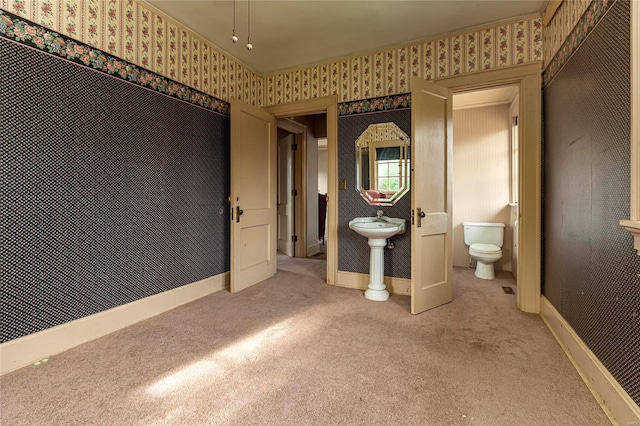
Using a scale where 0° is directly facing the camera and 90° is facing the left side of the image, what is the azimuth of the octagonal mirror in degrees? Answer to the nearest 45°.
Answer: approximately 0°

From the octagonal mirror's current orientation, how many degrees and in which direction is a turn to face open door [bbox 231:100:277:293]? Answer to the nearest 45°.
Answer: approximately 90° to its right

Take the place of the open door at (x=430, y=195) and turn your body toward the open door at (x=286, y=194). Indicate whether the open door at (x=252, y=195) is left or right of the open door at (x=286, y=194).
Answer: left
